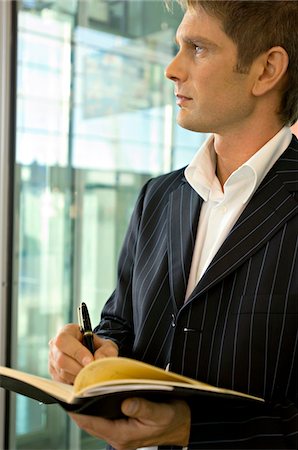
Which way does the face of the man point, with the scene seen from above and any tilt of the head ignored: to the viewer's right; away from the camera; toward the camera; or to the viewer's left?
to the viewer's left

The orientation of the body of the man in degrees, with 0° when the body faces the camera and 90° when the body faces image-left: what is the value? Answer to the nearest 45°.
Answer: approximately 45°
